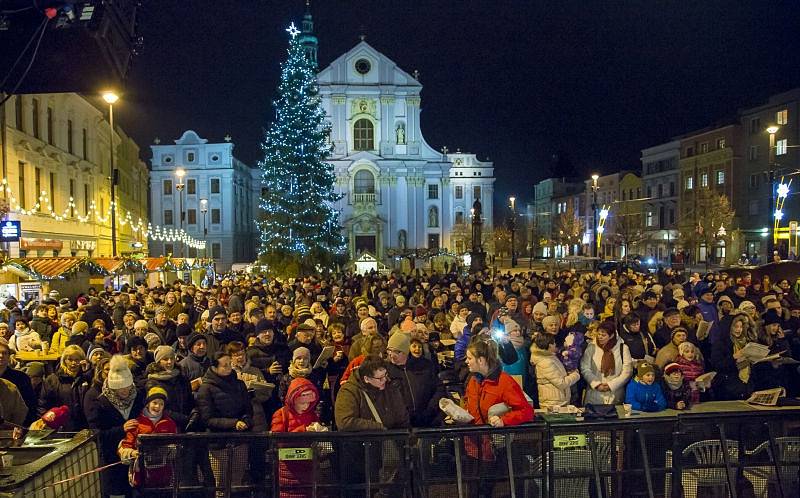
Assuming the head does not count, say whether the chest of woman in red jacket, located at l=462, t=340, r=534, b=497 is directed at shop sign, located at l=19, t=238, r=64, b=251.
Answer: no

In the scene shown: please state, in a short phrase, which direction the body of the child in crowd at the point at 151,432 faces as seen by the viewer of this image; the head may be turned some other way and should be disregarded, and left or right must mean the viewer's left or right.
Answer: facing the viewer

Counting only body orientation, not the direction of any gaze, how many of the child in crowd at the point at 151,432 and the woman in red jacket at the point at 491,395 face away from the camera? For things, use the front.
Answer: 0

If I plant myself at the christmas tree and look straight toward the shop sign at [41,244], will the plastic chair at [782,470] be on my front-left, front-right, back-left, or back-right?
front-left

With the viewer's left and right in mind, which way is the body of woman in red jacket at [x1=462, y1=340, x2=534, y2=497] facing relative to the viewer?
facing the viewer and to the left of the viewer

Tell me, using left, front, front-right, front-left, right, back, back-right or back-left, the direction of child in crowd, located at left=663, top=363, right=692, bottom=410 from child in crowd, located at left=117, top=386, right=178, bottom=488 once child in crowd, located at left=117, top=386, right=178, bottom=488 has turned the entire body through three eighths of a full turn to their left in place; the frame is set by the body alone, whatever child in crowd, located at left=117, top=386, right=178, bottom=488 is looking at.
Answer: front-right

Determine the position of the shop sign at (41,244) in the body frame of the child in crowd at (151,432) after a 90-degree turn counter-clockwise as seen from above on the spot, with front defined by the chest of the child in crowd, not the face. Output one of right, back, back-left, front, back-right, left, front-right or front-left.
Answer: left
